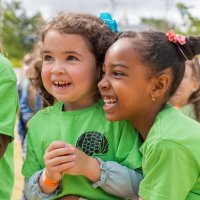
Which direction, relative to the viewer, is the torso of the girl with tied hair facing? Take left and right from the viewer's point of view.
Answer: facing to the left of the viewer

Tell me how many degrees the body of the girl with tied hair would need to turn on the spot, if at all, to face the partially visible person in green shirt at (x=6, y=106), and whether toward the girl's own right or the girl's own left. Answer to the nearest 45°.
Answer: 0° — they already face them
